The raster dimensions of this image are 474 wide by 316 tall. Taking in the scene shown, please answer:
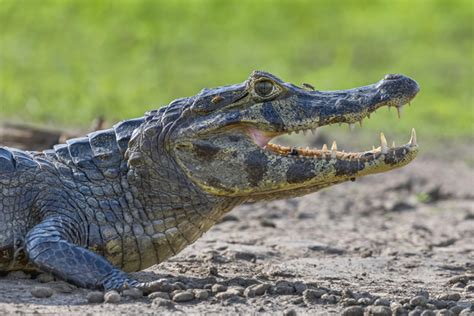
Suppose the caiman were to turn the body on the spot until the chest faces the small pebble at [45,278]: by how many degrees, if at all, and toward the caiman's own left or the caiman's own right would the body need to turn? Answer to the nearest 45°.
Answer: approximately 180°

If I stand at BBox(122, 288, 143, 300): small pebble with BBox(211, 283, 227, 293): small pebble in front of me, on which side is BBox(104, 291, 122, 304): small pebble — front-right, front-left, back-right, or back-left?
back-right

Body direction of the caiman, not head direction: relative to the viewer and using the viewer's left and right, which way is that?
facing to the right of the viewer
